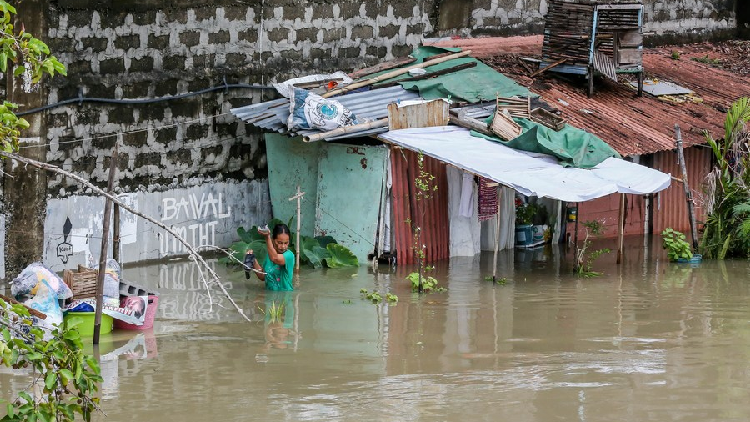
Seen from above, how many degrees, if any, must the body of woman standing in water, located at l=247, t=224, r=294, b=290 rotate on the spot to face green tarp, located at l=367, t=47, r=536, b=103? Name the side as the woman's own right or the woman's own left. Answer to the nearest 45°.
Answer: approximately 180°

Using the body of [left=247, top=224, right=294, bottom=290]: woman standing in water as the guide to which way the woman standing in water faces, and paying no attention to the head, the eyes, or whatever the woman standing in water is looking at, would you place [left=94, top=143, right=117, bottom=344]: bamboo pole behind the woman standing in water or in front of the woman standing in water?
in front

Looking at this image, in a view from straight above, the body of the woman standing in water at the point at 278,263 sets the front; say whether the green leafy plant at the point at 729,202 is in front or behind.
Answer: behind

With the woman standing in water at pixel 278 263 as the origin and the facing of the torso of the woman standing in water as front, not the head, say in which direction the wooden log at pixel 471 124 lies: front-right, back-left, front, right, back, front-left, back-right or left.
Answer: back

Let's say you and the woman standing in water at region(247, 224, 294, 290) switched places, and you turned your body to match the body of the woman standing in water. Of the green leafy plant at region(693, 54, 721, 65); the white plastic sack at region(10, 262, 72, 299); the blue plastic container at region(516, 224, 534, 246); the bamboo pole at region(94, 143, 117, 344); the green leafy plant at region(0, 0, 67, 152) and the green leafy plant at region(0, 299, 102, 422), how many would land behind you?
2

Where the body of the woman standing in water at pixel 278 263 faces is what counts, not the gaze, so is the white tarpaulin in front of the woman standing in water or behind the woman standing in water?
behind

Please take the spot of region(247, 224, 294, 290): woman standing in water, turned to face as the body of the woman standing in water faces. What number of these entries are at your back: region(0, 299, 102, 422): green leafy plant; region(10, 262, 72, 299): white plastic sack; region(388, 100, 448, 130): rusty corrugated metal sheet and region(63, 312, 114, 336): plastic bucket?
1

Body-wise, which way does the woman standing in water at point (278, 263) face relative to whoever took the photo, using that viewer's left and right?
facing the viewer and to the left of the viewer

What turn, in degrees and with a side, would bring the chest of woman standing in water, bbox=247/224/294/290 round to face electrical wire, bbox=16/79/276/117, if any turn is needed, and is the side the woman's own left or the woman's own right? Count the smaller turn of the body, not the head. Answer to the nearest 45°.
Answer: approximately 90° to the woman's own right

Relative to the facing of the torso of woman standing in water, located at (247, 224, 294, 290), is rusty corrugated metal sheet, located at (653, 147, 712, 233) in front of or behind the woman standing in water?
behind

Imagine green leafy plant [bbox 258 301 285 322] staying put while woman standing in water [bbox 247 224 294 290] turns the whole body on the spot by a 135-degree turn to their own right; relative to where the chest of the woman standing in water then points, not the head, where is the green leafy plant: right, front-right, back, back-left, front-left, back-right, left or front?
back

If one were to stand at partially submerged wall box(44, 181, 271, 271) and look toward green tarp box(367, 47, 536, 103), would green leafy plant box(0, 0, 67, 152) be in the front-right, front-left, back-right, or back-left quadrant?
back-right

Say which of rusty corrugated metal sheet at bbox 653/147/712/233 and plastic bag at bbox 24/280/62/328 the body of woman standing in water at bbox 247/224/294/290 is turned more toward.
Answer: the plastic bag

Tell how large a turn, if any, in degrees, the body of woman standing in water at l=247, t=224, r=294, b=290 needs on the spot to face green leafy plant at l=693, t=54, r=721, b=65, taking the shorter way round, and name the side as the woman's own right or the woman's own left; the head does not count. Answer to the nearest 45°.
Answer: approximately 180°

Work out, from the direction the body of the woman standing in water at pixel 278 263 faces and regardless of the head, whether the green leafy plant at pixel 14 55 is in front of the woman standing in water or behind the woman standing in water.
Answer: in front
